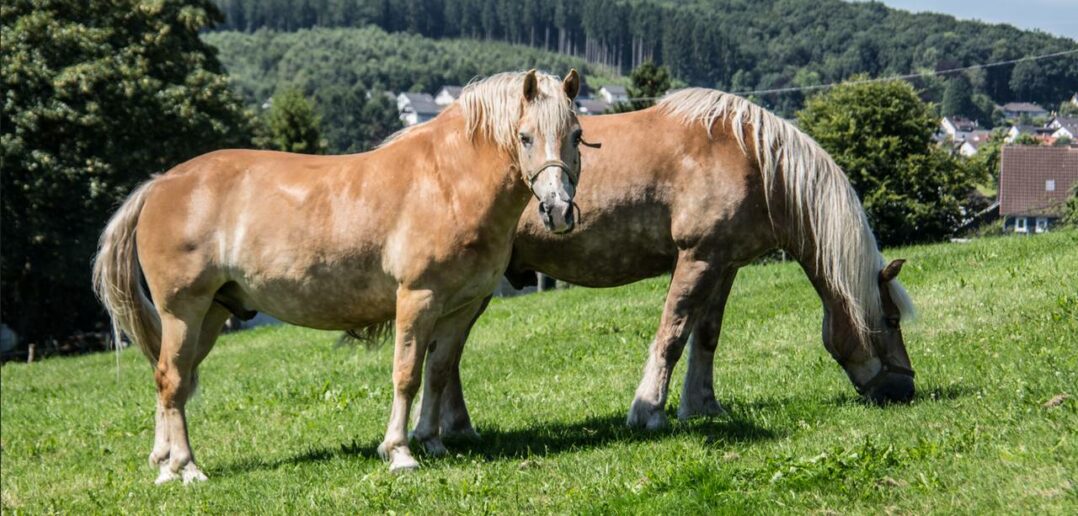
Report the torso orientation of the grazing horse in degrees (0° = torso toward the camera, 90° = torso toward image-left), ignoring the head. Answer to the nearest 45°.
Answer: approximately 270°

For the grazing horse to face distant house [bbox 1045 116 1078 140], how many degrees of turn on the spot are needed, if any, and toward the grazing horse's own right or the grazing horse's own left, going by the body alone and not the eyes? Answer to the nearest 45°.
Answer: approximately 45° to the grazing horse's own left

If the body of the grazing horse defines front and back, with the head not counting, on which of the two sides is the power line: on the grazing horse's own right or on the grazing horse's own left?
on the grazing horse's own left

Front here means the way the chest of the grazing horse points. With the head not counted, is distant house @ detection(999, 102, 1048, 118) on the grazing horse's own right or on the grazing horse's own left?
on the grazing horse's own left

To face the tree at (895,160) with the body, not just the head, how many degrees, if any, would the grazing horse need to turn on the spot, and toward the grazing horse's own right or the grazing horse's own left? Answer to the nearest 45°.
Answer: approximately 90° to the grazing horse's own left

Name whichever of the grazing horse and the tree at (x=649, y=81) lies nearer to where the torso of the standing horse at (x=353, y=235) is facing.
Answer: the grazing horse

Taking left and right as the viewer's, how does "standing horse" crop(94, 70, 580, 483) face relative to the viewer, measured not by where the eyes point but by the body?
facing to the right of the viewer

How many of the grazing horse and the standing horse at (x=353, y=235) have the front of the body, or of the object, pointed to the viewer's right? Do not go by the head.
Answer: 2

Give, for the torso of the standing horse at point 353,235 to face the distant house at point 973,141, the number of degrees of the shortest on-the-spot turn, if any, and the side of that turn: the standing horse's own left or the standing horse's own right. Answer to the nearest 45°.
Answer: approximately 45° to the standing horse's own left

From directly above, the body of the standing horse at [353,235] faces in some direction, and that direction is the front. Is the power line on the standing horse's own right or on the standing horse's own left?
on the standing horse's own left
